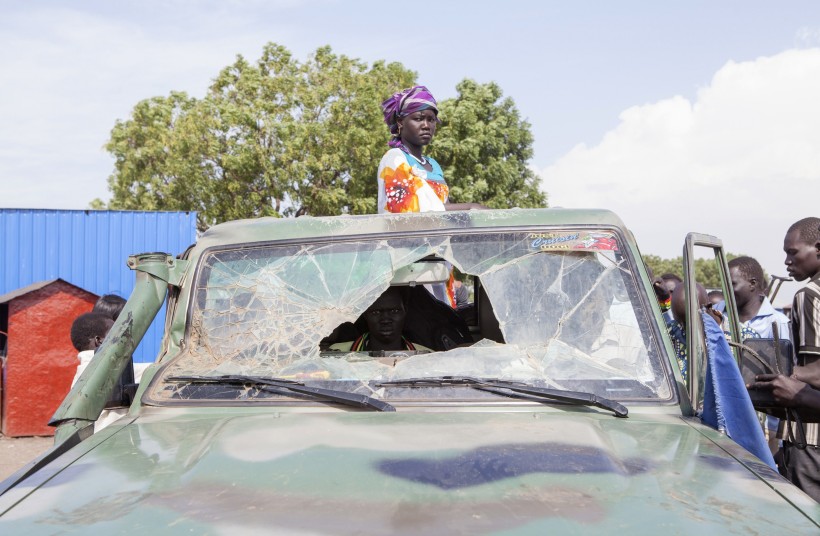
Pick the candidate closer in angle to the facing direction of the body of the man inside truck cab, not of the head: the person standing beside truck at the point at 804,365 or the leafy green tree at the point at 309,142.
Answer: the person standing beside truck

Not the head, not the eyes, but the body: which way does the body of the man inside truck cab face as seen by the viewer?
toward the camera

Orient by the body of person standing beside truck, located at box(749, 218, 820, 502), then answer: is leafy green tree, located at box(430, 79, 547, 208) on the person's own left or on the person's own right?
on the person's own right

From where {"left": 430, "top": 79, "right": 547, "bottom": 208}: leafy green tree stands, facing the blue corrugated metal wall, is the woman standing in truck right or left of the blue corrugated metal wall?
left

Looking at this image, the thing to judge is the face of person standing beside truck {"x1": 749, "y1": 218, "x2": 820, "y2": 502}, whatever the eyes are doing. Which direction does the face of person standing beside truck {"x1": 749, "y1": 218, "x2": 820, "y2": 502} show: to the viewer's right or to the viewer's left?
to the viewer's left

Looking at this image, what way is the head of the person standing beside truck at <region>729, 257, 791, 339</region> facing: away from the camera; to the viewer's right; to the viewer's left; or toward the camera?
to the viewer's left

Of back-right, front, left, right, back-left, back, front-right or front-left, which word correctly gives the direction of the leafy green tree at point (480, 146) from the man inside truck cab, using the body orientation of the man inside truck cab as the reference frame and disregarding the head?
back

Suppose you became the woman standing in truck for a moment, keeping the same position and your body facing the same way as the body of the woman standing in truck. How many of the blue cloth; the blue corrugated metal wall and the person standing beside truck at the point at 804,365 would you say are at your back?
1

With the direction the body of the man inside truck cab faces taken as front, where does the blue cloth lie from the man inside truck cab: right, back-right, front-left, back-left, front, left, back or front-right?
front-left

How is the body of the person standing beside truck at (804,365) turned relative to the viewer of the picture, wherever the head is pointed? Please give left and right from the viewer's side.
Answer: facing to the left of the viewer

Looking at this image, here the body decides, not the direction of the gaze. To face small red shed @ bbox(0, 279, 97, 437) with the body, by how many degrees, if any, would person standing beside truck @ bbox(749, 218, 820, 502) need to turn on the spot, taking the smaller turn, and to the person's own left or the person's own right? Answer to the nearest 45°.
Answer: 0° — they already face it

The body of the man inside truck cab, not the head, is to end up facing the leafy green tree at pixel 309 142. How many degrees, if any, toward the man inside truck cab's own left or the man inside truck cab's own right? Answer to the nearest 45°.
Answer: approximately 180°

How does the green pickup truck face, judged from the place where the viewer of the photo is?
facing the viewer
